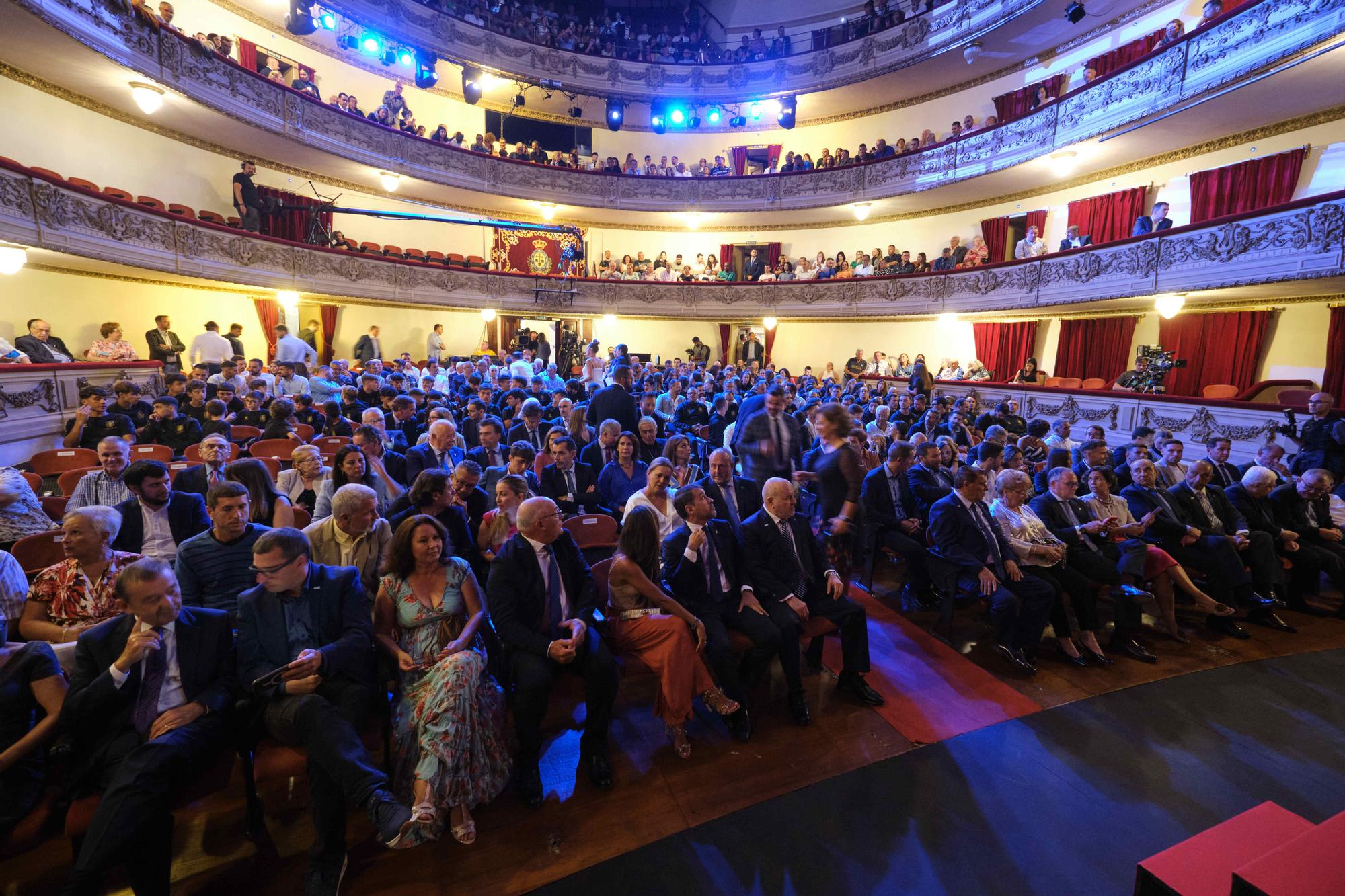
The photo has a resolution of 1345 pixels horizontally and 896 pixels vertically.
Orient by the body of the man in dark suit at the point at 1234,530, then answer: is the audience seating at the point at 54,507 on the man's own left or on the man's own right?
on the man's own right

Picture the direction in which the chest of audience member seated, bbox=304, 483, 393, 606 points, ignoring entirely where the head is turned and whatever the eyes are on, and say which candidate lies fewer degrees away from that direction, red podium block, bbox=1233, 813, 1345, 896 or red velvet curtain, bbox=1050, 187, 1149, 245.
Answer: the red podium block

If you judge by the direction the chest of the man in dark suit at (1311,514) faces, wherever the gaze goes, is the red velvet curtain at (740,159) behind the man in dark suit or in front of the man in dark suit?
behind

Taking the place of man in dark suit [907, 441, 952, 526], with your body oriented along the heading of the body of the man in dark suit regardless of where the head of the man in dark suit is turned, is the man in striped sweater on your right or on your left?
on your right

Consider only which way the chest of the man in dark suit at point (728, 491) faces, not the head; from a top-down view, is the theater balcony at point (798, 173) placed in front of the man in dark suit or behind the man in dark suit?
behind

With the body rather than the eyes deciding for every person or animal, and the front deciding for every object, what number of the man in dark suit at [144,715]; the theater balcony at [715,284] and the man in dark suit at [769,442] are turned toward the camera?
3

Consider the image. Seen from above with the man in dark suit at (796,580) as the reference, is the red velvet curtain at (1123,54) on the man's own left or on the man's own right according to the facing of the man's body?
on the man's own left

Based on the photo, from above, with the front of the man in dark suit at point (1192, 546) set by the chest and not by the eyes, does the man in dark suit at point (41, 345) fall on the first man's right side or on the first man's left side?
on the first man's right side

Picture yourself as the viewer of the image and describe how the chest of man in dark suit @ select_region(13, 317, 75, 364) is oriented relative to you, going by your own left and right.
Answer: facing the viewer and to the right of the viewer
